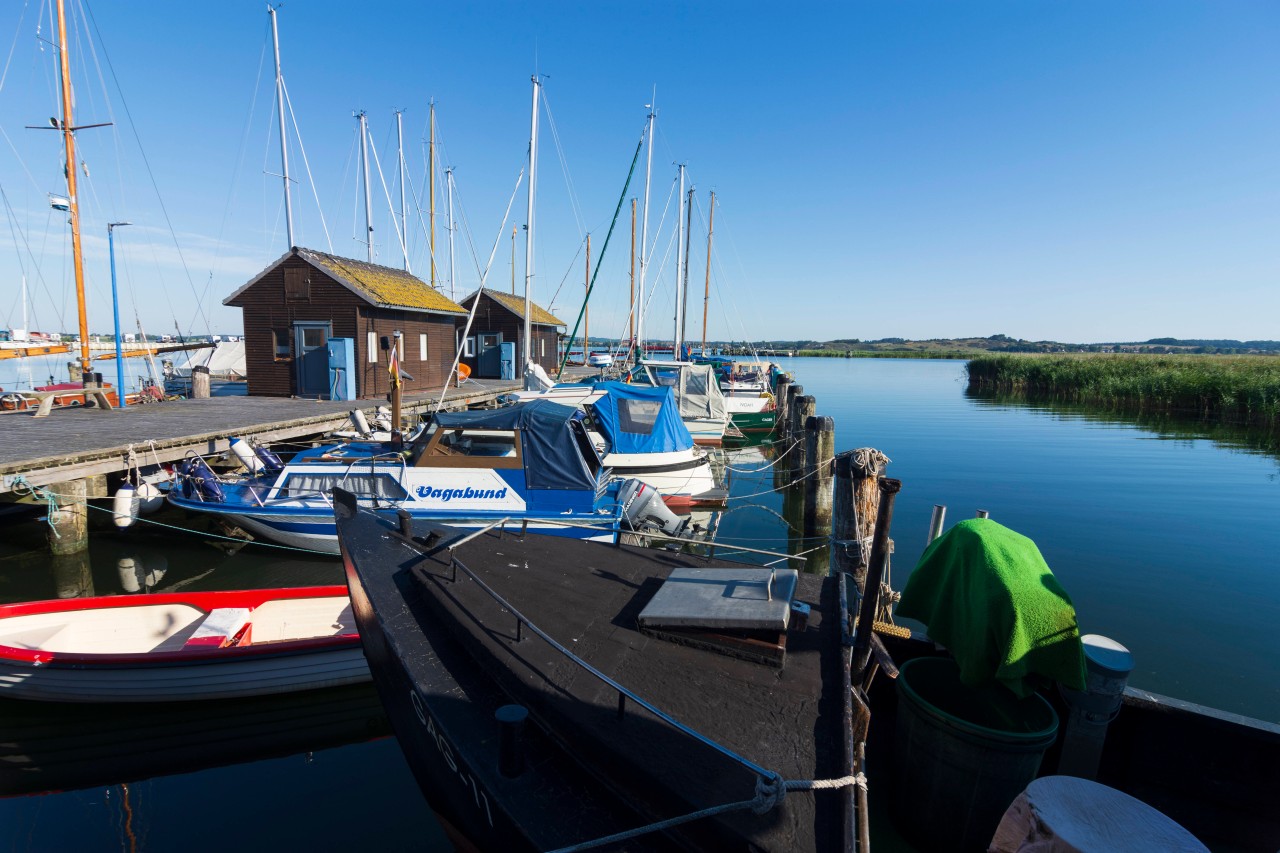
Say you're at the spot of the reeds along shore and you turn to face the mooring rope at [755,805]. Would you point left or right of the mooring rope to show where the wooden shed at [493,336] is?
right

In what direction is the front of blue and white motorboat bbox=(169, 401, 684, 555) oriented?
to the viewer's left

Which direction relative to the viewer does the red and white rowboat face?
to the viewer's left

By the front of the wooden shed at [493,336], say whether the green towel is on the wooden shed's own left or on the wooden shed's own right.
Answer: on the wooden shed's own left

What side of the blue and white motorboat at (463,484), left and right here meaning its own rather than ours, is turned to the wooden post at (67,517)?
front

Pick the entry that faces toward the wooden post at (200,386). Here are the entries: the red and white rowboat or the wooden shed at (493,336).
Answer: the wooden shed

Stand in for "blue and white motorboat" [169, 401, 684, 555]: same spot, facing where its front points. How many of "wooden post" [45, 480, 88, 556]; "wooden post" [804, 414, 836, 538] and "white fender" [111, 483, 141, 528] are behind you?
1

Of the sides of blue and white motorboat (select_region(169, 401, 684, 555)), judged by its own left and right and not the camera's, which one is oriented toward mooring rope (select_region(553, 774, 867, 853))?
left

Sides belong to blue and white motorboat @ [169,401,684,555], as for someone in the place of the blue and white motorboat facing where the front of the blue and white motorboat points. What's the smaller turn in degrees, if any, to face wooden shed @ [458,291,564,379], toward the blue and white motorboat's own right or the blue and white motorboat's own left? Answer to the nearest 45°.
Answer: approximately 90° to the blue and white motorboat's own right

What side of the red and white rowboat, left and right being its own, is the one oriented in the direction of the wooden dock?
right

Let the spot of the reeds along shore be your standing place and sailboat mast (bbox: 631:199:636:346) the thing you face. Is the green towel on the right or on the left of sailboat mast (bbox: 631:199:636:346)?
left
